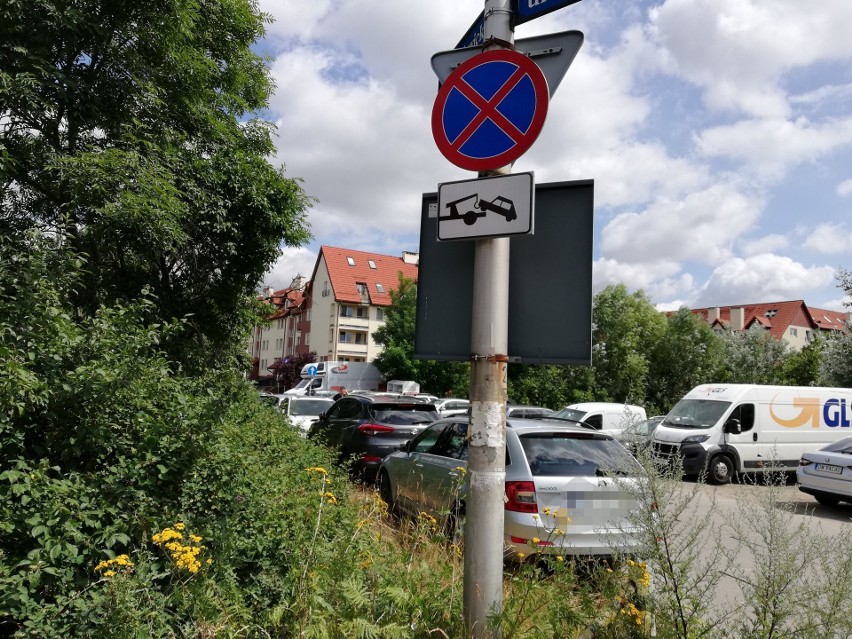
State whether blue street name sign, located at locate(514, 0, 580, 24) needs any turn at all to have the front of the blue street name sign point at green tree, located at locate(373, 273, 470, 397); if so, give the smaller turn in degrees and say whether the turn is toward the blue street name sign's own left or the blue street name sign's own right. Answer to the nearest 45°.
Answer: approximately 135° to the blue street name sign's own right

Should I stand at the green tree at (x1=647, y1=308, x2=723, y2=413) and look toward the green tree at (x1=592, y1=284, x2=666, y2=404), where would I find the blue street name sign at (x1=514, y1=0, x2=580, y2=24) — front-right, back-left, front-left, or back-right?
front-left

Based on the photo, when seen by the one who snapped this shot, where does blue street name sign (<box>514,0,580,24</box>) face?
facing the viewer and to the left of the viewer

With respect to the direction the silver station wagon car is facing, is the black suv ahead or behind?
ahead

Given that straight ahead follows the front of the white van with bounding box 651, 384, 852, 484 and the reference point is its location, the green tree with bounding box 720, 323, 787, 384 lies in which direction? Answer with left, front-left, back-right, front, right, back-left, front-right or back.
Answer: back-right

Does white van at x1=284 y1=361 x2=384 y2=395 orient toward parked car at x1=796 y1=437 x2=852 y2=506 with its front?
no

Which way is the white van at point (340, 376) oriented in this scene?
to the viewer's left

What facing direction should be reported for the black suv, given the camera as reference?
facing away from the viewer and to the left of the viewer

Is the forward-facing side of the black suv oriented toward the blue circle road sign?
no

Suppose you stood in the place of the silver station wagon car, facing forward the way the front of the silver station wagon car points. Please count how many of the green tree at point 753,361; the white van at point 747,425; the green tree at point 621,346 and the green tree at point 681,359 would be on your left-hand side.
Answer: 0

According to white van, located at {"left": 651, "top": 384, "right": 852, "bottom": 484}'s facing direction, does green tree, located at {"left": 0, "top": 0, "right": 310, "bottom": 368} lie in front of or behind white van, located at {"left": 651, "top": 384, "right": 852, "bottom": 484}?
in front

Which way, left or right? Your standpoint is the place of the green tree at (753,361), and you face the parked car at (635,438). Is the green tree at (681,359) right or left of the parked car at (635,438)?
right

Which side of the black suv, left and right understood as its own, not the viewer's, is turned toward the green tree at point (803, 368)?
right

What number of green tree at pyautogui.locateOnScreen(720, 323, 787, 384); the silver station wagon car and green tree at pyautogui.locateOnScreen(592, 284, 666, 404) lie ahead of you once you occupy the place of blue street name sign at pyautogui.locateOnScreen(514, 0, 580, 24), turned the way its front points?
0
